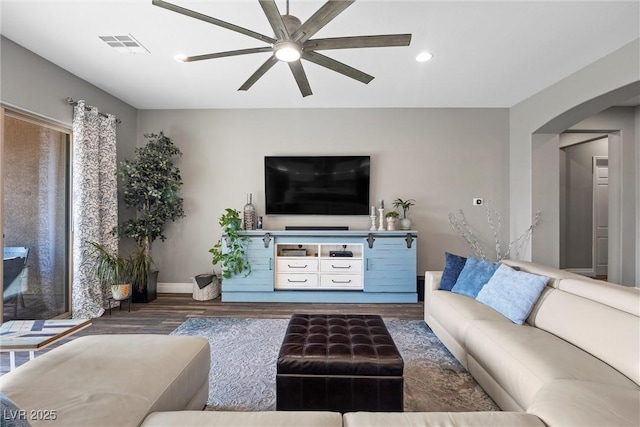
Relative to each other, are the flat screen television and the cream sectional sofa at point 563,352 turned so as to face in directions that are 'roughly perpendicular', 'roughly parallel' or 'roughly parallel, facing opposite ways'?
roughly perpendicular

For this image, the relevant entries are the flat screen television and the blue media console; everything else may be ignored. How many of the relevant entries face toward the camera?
2

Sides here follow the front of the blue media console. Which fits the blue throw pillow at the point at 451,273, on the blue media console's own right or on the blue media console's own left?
on the blue media console's own left

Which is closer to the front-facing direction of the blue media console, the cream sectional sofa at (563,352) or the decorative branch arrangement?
the cream sectional sofa

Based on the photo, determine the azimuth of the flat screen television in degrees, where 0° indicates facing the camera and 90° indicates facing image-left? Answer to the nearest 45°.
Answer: approximately 0°

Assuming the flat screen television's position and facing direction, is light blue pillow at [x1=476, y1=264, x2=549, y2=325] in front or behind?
in front

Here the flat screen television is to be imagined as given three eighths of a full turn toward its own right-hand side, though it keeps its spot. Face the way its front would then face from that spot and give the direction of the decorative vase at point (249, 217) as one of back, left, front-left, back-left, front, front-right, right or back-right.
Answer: front-left

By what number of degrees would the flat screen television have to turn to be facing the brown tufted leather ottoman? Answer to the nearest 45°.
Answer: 0° — it already faces it

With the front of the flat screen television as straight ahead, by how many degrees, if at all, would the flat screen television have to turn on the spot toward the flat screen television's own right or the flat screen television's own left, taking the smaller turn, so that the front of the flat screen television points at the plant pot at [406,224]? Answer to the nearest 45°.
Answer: approximately 90° to the flat screen television's own left
